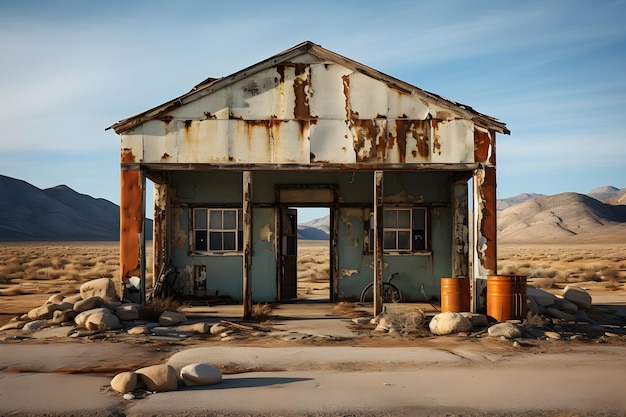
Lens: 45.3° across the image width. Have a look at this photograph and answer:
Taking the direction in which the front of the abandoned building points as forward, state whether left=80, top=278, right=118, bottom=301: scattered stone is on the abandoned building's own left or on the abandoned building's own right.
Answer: on the abandoned building's own right

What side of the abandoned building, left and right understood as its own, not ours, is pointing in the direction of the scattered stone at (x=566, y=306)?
left

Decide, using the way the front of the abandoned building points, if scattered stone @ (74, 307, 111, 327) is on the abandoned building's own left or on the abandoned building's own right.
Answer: on the abandoned building's own right

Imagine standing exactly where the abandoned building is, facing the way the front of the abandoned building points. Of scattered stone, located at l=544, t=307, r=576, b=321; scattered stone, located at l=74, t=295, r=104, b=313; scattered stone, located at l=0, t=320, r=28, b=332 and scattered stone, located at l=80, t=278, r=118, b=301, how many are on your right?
3

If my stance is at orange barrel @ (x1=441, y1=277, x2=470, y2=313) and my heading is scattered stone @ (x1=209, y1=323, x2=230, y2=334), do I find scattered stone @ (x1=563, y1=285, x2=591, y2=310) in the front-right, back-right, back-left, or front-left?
back-left

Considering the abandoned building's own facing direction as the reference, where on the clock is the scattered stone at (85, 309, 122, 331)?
The scattered stone is roughly at 2 o'clock from the abandoned building.

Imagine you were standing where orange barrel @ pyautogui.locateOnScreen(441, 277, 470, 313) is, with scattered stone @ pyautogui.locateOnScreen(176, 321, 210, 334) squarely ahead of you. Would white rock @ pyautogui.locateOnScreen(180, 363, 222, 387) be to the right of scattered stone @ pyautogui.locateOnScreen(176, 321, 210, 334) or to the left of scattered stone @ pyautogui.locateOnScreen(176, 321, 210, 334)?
left

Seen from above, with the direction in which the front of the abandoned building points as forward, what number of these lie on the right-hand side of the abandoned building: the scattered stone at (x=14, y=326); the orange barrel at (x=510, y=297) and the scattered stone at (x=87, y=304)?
2

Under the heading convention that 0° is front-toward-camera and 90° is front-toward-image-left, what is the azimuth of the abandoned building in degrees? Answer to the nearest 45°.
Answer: approximately 0°
